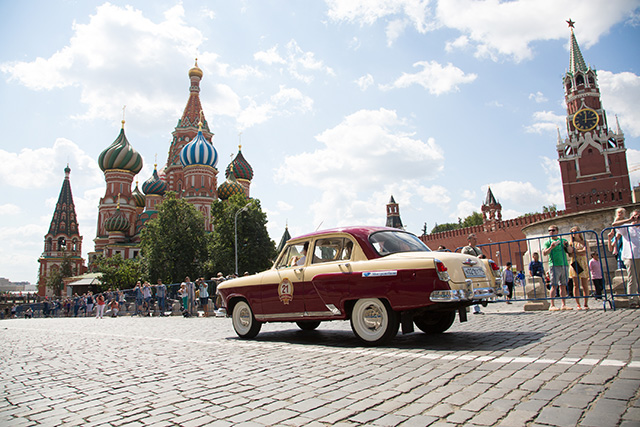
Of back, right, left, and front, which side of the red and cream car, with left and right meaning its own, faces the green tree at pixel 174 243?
front

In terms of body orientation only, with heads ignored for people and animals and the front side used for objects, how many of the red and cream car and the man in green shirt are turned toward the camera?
1

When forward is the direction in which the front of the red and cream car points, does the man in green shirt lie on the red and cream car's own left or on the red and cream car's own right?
on the red and cream car's own right

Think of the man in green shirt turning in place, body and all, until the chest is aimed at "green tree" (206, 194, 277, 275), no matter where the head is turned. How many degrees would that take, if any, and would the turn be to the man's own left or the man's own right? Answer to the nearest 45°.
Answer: approximately 135° to the man's own right

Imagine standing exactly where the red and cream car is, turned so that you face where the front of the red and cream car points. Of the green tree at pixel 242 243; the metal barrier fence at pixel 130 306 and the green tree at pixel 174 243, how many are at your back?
0

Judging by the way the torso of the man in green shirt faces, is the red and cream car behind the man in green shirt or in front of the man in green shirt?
in front

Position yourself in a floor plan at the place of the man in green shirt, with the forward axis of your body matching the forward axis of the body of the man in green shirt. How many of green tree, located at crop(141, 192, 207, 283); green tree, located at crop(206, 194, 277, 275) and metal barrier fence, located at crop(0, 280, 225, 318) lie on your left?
0

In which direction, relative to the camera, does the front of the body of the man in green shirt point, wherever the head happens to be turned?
toward the camera

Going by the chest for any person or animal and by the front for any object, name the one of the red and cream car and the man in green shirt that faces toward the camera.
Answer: the man in green shirt

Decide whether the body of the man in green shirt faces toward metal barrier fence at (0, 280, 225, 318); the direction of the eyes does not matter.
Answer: no

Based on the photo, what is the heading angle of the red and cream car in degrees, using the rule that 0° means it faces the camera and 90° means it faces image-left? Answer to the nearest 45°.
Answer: approximately 135°

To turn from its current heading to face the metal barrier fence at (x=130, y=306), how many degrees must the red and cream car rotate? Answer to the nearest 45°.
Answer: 0° — it already faces it

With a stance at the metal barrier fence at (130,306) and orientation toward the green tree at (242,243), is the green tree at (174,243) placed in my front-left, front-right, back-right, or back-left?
front-left

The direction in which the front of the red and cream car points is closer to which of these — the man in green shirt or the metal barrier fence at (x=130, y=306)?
the metal barrier fence

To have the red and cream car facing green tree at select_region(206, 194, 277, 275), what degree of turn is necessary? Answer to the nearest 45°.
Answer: approximately 45° to its right
